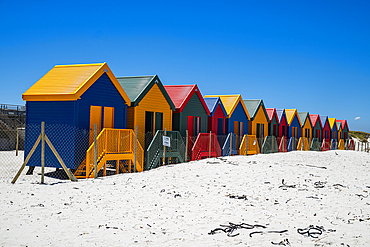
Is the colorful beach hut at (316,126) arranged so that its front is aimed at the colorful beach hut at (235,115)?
no

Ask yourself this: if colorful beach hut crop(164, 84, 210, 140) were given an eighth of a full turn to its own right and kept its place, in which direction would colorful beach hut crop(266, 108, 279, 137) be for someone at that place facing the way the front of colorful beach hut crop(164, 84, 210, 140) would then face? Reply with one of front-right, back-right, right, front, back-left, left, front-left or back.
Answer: back-left

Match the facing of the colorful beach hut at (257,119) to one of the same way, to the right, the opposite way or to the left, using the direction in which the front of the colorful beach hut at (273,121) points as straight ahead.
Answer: the same way

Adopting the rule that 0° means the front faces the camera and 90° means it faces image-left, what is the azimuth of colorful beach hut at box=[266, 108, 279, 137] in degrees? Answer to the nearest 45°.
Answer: approximately 315°

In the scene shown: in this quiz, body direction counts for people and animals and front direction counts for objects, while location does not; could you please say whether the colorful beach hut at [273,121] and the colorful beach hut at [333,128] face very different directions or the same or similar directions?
same or similar directions

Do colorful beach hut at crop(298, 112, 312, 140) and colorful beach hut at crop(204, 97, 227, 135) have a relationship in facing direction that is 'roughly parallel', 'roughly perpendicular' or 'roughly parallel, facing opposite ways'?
roughly parallel

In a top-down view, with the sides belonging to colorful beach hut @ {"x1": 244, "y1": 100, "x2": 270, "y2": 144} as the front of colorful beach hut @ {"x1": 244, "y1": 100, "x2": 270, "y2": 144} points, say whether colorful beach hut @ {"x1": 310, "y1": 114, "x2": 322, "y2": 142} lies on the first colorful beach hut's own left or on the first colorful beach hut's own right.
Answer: on the first colorful beach hut's own left

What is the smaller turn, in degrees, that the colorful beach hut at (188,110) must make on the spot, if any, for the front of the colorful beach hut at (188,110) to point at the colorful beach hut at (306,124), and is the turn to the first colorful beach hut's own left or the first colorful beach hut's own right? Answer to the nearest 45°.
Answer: approximately 90° to the first colorful beach hut's own left

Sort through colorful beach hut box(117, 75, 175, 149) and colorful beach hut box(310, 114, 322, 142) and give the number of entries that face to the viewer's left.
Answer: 0

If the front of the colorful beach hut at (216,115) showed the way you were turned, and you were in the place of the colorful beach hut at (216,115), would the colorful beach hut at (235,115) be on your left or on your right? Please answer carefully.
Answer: on your left

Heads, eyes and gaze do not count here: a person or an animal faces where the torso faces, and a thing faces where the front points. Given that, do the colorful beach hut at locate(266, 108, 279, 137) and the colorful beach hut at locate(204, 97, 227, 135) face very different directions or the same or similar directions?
same or similar directions

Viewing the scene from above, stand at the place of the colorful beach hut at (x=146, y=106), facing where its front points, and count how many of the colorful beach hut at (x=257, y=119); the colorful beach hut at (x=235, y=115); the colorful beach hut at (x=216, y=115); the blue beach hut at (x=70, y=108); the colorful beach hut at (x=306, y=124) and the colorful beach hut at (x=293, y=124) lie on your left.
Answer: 5

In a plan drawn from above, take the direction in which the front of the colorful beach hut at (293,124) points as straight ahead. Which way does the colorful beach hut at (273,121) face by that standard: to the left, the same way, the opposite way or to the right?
the same way

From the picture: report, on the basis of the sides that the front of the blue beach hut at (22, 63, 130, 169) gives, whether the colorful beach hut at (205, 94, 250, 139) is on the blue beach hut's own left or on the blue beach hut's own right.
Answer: on the blue beach hut's own left
